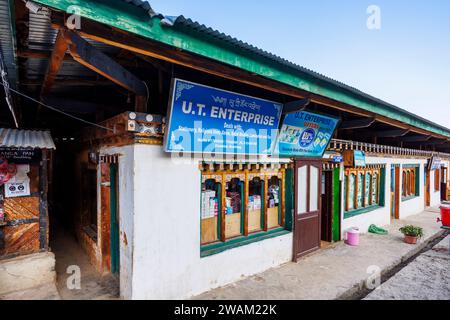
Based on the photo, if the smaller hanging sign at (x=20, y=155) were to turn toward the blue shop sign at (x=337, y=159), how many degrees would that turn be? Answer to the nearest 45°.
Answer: approximately 90° to its left

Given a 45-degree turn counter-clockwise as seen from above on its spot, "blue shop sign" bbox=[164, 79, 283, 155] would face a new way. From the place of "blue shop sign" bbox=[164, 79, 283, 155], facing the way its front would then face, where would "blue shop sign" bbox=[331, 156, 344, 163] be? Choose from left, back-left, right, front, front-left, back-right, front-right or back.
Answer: front-left

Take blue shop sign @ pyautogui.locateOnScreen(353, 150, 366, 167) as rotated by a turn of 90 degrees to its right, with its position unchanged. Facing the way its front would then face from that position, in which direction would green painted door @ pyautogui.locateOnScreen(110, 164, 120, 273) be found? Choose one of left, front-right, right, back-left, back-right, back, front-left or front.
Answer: front

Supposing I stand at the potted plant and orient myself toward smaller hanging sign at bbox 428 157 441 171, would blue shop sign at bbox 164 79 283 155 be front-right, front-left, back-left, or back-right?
back-left

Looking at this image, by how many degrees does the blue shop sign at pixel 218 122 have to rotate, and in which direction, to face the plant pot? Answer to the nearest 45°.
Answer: approximately 90° to its left

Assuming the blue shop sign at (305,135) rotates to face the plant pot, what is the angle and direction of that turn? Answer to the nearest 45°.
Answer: approximately 90° to its left

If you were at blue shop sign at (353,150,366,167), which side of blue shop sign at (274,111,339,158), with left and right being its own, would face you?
left

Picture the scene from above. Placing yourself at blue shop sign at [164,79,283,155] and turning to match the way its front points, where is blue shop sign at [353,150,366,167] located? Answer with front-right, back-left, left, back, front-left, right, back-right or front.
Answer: left

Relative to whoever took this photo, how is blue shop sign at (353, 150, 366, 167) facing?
facing the viewer and to the right of the viewer

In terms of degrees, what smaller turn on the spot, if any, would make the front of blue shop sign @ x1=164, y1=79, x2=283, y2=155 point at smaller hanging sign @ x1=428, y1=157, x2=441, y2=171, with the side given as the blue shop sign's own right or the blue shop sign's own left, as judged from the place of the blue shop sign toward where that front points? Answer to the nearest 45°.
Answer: approximately 90° to the blue shop sign's own left

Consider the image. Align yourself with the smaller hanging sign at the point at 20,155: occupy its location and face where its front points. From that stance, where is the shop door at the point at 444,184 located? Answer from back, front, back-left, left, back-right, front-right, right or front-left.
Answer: left

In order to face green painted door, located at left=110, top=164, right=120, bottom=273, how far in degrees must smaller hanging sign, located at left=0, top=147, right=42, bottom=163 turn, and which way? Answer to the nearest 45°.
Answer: approximately 45° to its left

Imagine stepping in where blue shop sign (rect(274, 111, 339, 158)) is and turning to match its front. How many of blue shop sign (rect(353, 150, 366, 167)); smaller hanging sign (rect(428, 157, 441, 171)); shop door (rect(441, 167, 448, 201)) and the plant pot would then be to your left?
4
